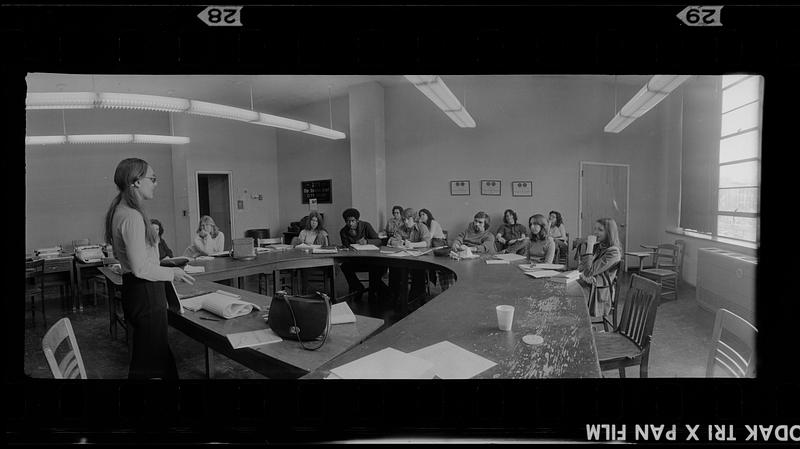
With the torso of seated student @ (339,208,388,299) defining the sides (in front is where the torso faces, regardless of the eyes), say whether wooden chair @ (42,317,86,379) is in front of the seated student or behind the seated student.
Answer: in front

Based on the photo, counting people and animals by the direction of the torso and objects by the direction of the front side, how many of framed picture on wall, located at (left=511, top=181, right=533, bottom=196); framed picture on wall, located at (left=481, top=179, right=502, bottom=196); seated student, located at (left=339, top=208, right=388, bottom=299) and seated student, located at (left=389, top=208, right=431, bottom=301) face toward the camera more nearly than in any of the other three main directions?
4

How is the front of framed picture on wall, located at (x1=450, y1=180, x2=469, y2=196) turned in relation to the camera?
facing the viewer

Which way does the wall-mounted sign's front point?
toward the camera

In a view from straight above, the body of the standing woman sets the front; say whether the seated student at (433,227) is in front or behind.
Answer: in front

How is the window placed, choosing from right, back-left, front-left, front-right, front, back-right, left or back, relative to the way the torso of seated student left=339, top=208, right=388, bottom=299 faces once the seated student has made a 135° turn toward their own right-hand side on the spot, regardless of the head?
back

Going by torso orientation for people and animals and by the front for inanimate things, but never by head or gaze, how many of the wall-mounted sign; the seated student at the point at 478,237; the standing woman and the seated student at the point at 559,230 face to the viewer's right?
1

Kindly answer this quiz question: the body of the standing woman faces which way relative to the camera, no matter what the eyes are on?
to the viewer's right

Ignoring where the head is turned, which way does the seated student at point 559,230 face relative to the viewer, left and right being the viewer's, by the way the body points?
facing the viewer and to the left of the viewer

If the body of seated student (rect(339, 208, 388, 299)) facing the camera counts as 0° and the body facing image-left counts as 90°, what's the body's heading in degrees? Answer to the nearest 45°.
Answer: approximately 0°

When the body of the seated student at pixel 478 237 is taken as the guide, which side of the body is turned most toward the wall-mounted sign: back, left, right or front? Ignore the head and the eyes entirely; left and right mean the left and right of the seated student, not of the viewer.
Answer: right
